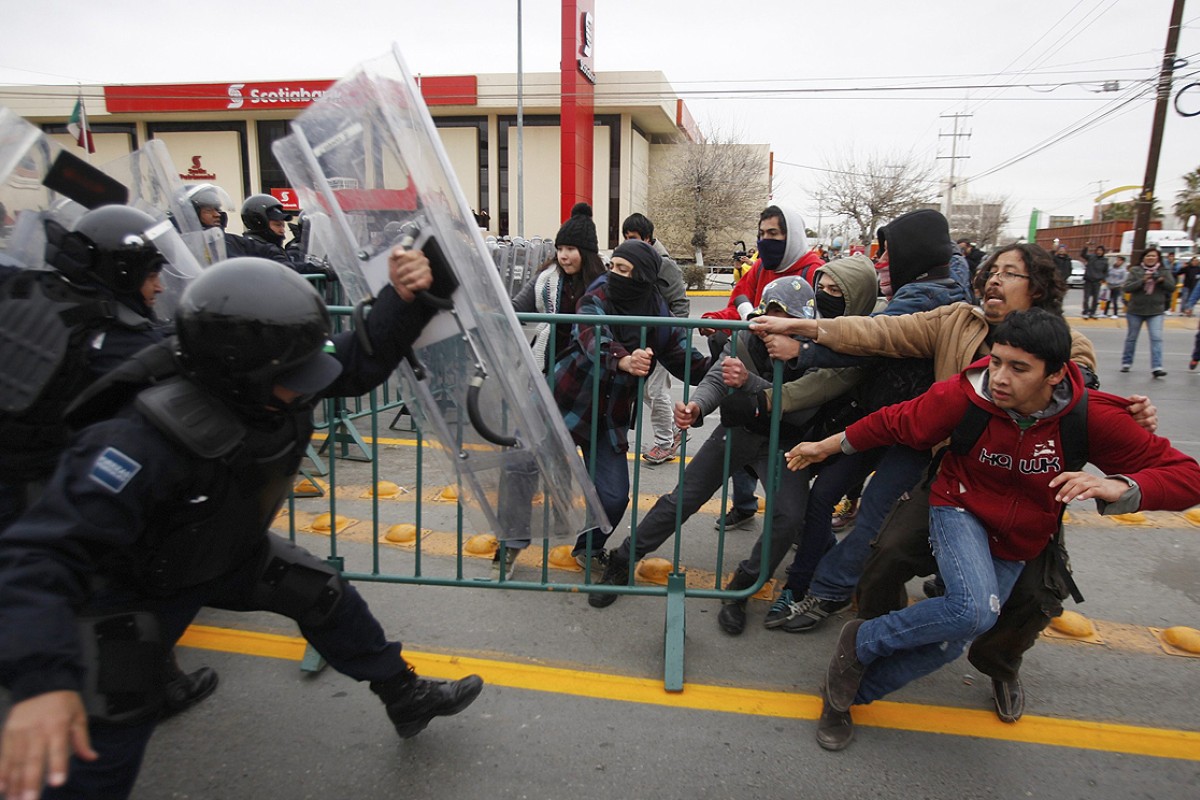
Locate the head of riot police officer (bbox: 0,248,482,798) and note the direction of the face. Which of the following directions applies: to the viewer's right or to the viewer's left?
to the viewer's right

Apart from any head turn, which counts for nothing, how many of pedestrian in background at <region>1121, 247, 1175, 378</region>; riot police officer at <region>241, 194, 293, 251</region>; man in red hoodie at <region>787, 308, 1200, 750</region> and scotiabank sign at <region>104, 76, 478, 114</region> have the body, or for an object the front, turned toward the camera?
3

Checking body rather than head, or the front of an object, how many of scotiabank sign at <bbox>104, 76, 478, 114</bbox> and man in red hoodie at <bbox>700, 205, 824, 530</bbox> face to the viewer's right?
0

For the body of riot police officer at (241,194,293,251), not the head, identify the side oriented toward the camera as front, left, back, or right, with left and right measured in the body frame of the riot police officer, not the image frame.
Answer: right

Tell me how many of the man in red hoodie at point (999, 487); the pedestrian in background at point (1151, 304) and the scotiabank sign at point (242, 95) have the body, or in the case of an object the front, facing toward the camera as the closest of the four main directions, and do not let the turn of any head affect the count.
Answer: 3

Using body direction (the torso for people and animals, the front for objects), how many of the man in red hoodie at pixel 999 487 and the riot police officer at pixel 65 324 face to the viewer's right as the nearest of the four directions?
1

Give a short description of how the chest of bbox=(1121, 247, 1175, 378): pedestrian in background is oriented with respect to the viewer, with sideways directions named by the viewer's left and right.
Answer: facing the viewer

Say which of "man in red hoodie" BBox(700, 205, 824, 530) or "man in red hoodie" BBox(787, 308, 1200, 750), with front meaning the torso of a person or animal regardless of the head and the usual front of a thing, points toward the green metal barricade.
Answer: "man in red hoodie" BBox(700, 205, 824, 530)

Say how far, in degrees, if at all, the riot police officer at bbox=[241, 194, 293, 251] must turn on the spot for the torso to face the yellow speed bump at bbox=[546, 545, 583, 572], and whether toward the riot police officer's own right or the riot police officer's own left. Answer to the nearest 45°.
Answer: approximately 90° to the riot police officer's own right

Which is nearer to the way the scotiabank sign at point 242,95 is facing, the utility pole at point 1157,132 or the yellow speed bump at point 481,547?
the yellow speed bump

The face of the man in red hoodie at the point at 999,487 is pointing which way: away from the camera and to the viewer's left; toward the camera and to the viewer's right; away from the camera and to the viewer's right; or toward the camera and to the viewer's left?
toward the camera and to the viewer's left

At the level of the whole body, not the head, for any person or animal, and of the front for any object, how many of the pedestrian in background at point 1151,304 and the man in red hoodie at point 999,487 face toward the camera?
2

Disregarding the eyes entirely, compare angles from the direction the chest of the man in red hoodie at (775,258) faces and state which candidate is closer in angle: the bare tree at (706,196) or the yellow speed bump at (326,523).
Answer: the yellow speed bump
